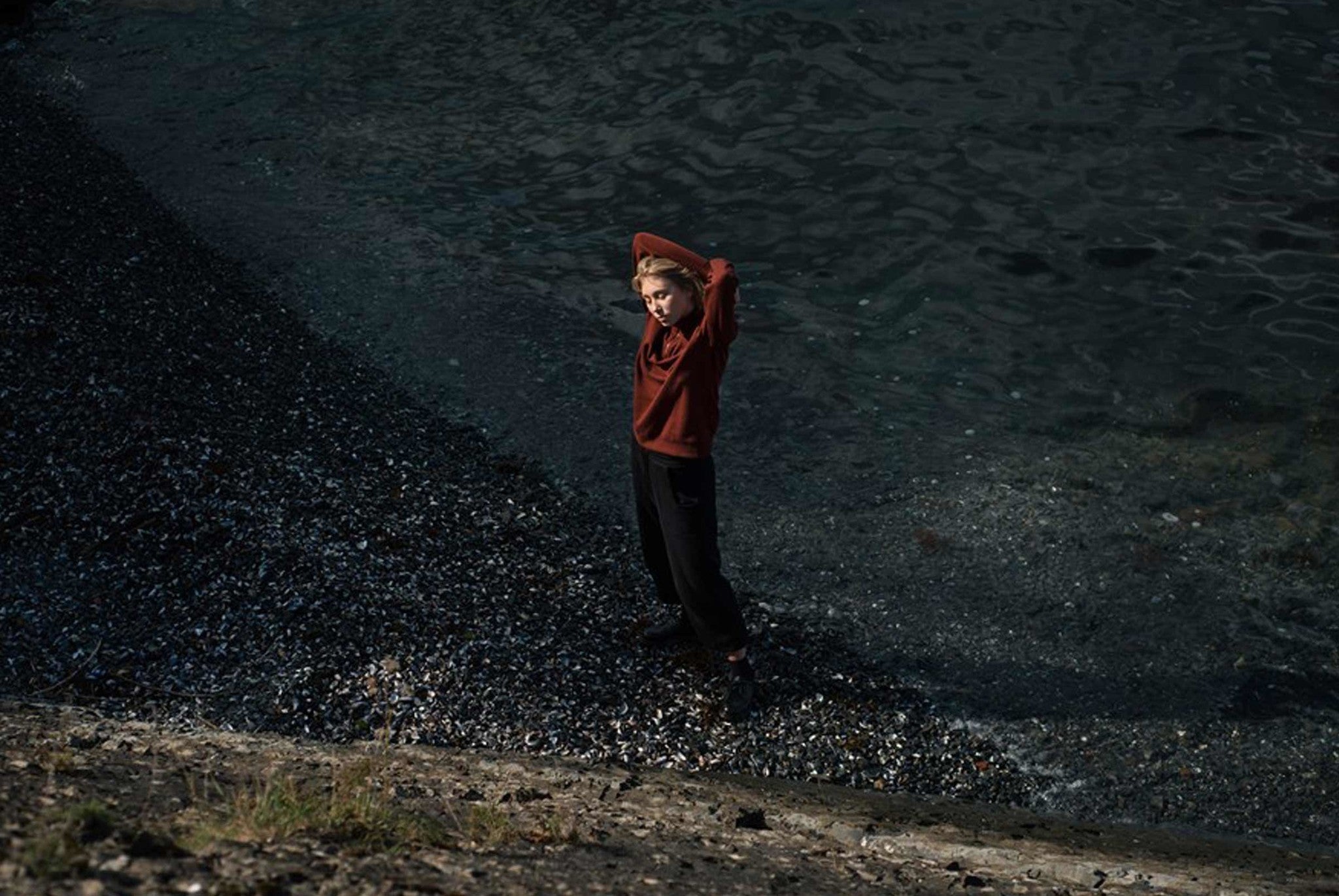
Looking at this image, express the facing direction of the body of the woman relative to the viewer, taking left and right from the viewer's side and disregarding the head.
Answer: facing the viewer and to the left of the viewer

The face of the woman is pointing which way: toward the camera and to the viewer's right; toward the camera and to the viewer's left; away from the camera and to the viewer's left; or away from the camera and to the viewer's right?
toward the camera and to the viewer's left
